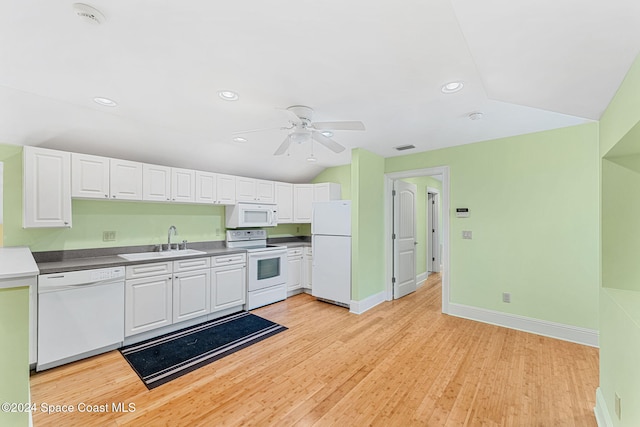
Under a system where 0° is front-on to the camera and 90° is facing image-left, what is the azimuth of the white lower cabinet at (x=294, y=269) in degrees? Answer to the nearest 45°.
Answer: approximately 315°

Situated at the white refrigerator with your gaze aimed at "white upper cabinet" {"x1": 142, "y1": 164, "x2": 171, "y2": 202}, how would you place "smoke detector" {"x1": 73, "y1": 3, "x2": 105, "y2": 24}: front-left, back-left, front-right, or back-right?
front-left

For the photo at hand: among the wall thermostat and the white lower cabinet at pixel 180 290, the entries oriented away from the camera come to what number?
0

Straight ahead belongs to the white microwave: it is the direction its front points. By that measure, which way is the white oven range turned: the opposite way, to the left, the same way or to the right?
the same way

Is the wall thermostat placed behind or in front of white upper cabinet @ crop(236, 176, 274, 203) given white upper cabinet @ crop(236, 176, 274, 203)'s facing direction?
in front

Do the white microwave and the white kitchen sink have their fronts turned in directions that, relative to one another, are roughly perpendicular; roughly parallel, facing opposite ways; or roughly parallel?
roughly parallel

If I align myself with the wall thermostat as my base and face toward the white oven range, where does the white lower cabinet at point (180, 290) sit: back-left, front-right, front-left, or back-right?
front-left

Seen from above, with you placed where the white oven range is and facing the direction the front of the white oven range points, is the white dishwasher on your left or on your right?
on your right

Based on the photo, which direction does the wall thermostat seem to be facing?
toward the camera

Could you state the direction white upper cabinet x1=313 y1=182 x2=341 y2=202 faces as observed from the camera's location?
facing the viewer and to the left of the viewer

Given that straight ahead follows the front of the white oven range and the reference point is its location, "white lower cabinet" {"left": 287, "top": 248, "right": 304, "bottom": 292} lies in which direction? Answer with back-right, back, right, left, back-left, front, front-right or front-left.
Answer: left

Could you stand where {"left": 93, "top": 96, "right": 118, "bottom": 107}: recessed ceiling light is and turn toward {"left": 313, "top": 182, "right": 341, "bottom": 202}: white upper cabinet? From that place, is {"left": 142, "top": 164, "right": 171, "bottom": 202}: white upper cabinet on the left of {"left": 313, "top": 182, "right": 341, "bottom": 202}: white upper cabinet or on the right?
left

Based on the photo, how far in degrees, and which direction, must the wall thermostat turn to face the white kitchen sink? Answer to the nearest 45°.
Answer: approximately 45° to its right

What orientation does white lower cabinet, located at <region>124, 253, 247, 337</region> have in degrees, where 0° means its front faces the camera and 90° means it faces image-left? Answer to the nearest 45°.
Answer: approximately 315°

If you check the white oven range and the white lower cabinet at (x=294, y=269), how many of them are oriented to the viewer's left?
0

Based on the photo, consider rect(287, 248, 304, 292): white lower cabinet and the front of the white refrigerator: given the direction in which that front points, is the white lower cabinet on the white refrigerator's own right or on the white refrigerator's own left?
on the white refrigerator's own right

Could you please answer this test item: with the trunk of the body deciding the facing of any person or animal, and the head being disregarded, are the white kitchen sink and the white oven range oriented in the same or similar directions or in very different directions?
same or similar directions

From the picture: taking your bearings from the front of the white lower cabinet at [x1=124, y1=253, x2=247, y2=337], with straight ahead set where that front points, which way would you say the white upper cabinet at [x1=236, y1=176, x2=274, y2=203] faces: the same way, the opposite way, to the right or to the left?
the same way

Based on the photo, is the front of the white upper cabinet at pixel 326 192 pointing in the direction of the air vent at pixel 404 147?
no
